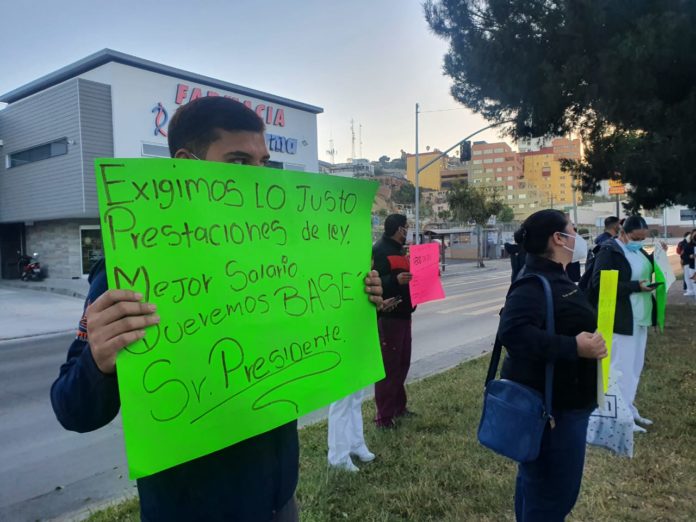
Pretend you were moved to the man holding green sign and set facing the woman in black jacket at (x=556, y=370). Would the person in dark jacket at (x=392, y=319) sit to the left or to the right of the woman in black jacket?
left

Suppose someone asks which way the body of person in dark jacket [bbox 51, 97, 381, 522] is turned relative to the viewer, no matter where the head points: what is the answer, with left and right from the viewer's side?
facing the viewer and to the right of the viewer

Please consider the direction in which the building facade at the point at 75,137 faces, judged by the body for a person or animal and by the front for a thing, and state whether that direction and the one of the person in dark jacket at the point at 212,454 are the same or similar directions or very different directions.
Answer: same or similar directions

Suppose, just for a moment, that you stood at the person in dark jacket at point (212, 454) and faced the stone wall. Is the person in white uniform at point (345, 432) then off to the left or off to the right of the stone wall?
right

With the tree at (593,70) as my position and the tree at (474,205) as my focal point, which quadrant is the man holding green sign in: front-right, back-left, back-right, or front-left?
back-left

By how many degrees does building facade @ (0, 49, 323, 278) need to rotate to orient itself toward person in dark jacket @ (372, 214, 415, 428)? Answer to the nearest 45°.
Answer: approximately 45° to its right

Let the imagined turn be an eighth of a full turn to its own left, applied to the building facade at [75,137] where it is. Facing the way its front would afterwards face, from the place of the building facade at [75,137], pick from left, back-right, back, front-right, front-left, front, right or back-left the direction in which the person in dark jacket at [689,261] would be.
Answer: front-right

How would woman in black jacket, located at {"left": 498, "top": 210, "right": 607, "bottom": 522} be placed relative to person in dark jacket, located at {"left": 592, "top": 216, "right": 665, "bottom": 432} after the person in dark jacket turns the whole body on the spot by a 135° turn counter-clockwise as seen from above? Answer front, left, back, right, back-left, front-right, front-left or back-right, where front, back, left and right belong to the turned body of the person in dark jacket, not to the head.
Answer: back

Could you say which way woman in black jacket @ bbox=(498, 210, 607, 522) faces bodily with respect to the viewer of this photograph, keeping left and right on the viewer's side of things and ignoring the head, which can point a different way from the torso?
facing to the right of the viewer

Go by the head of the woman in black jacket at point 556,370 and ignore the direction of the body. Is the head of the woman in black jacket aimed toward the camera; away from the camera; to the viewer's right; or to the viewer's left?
to the viewer's right

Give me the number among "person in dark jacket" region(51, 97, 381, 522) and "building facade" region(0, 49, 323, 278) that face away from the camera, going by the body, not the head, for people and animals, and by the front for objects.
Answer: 0

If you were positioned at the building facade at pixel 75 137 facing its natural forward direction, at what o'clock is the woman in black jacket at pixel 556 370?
The woman in black jacket is roughly at 1 o'clock from the building facade.
